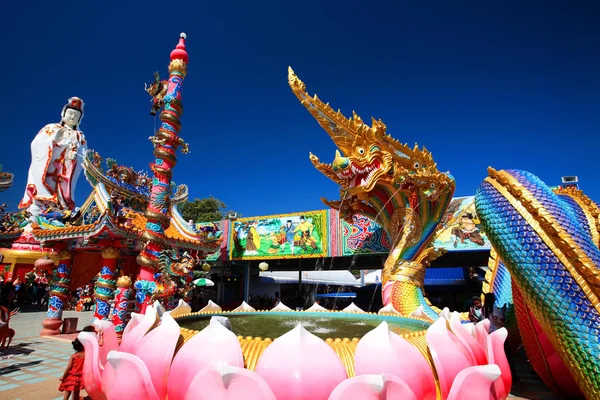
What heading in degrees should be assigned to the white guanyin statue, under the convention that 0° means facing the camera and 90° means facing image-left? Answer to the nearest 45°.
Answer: approximately 315°

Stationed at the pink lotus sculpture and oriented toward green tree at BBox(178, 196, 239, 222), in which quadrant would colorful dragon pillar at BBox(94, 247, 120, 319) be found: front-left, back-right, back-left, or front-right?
front-left

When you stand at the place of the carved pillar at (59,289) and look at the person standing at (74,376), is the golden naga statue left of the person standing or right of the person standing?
left

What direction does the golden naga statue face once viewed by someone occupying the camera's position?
facing the viewer and to the left of the viewer

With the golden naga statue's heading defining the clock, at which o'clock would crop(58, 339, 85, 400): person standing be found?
The person standing is roughly at 12 o'clock from the golden naga statue.

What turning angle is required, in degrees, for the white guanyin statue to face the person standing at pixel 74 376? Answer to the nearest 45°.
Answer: approximately 45° to its right

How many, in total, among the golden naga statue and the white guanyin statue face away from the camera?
0

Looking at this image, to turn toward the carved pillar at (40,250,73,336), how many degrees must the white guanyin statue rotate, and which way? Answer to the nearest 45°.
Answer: approximately 45° to its right

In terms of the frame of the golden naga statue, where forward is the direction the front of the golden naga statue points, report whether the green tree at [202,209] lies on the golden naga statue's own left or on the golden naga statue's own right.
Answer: on the golden naga statue's own right

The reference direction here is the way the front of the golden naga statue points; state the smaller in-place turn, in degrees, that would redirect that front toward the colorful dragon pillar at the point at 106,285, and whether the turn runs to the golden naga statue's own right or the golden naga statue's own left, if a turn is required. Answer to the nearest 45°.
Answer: approximately 45° to the golden naga statue's own right

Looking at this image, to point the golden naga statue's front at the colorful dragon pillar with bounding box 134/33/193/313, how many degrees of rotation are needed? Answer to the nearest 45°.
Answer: approximately 45° to its right
